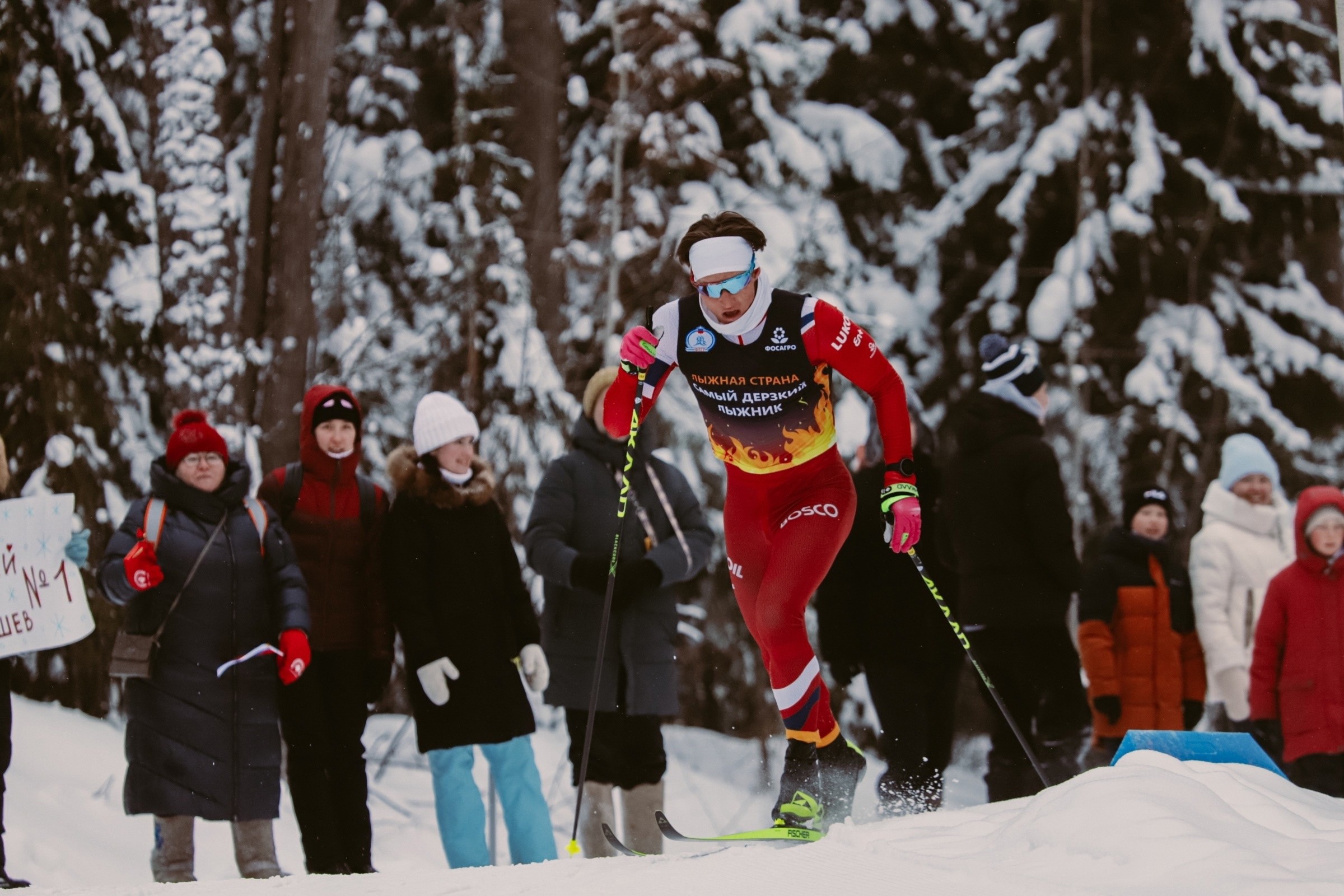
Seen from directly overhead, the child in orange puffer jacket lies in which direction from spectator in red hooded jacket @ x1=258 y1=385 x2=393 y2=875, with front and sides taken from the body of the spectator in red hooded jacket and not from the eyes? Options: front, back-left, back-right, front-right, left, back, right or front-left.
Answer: left

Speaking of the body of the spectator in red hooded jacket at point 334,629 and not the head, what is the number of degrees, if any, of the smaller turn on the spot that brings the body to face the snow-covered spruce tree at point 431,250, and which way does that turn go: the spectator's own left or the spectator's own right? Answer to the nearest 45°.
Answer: approximately 180°

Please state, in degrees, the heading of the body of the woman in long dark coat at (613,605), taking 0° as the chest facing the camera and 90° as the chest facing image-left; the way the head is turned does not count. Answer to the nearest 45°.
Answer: approximately 0°

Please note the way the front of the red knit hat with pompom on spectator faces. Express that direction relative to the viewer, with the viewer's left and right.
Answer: facing the viewer and to the right of the viewer

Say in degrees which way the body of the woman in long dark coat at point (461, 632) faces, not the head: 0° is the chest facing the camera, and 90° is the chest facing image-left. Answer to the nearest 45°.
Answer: approximately 315°

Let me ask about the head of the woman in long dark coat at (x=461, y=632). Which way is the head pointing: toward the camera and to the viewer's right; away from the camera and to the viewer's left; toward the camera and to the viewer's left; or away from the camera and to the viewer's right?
toward the camera and to the viewer's right

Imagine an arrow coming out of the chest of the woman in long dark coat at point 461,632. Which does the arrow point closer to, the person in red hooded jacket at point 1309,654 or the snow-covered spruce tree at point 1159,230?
the person in red hooded jacket

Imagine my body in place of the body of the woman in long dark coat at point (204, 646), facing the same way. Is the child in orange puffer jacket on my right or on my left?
on my left

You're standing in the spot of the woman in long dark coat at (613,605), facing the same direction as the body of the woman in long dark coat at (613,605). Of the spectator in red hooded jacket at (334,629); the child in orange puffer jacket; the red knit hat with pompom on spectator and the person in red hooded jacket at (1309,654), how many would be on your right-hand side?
2

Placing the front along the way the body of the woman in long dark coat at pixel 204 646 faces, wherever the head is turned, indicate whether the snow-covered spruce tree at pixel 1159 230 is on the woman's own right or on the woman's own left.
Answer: on the woman's own left

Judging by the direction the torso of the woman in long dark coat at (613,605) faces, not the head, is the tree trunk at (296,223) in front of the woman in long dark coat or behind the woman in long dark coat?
behind
